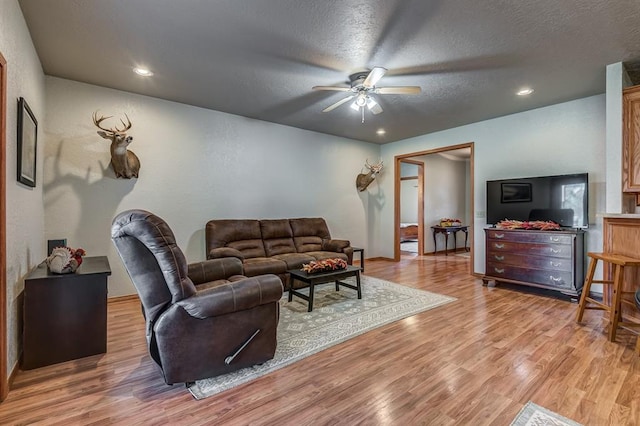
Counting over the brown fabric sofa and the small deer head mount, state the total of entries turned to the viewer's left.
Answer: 0

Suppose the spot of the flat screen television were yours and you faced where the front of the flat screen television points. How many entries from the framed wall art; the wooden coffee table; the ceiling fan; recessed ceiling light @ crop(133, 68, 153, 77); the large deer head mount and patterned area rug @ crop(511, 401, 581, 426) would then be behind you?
0

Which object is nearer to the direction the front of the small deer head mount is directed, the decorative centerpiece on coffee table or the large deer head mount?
the decorative centerpiece on coffee table

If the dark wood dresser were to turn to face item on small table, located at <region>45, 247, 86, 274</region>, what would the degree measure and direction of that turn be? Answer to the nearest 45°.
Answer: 0° — it already faces it

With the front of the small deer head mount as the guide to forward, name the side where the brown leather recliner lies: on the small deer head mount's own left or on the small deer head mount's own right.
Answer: on the small deer head mount's own right

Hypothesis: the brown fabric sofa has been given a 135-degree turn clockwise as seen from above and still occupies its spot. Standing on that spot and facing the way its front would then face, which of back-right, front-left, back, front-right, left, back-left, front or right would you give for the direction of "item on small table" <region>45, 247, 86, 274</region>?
front-left

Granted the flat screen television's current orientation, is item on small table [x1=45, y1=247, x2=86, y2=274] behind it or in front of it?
in front

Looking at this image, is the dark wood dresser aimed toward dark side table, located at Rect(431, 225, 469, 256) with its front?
no

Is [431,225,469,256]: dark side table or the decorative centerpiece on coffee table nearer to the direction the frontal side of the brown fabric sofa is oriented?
the decorative centerpiece on coffee table

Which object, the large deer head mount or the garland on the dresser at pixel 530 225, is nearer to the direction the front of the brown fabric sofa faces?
the garland on the dresser

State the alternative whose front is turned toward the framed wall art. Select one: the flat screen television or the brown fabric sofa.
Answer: the flat screen television

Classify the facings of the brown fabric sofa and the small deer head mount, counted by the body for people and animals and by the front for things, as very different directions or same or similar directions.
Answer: same or similar directions

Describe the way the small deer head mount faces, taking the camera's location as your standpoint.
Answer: facing the viewer and to the right of the viewer

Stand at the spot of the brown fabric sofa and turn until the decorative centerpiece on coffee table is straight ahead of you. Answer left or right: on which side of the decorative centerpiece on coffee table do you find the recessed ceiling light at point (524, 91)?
left

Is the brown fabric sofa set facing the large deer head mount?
no

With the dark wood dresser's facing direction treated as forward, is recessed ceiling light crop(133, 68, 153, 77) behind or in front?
in front

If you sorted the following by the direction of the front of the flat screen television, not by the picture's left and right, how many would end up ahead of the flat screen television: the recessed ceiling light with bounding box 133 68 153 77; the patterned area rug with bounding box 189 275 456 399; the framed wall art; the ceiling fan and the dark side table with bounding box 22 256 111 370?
5

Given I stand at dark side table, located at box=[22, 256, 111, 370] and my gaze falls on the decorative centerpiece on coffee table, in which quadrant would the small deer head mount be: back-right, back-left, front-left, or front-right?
front-left

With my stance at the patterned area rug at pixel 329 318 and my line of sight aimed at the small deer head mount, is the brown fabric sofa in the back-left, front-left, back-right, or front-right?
front-left

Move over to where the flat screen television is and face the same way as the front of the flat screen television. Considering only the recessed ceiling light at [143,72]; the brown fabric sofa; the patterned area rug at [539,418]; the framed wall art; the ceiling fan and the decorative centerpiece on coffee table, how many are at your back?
0

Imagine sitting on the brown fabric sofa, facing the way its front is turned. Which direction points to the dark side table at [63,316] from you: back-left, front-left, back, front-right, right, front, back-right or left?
right
